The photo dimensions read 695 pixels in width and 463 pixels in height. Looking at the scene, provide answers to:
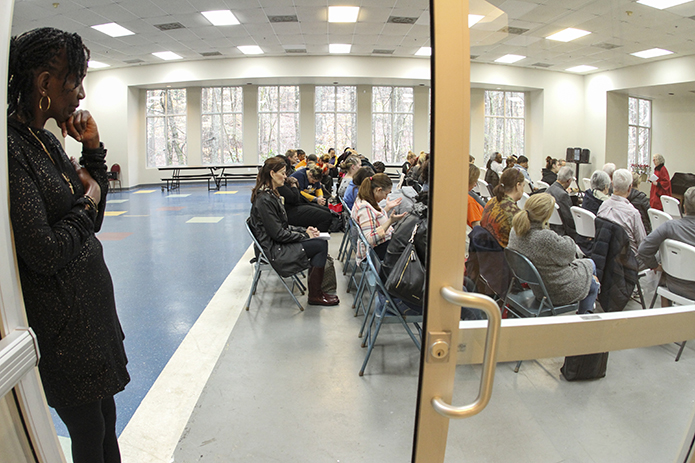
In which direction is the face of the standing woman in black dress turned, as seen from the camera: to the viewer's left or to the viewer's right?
to the viewer's right

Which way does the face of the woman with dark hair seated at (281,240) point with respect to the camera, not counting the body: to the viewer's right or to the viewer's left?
to the viewer's right

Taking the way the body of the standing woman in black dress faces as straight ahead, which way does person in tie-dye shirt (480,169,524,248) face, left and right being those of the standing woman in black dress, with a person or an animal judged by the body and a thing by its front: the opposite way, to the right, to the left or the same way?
the same way

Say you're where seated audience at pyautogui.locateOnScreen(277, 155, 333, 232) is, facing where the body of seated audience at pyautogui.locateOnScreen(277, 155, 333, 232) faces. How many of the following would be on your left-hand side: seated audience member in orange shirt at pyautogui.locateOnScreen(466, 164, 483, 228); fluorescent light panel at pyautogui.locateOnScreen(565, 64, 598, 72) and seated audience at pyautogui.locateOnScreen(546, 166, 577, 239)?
0

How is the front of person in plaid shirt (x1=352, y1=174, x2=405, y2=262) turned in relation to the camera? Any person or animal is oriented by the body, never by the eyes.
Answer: facing to the right of the viewer

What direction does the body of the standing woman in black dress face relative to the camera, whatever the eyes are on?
to the viewer's right

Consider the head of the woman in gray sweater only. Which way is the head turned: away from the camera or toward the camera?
away from the camera

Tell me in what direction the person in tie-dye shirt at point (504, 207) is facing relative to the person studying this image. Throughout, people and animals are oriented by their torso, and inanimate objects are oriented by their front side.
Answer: facing away from the viewer and to the right of the viewer

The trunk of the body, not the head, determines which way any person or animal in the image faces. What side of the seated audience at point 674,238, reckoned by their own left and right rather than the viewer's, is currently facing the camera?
back

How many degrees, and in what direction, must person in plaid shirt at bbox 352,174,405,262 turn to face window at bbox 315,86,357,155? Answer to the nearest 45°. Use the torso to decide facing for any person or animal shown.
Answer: approximately 90° to their left
